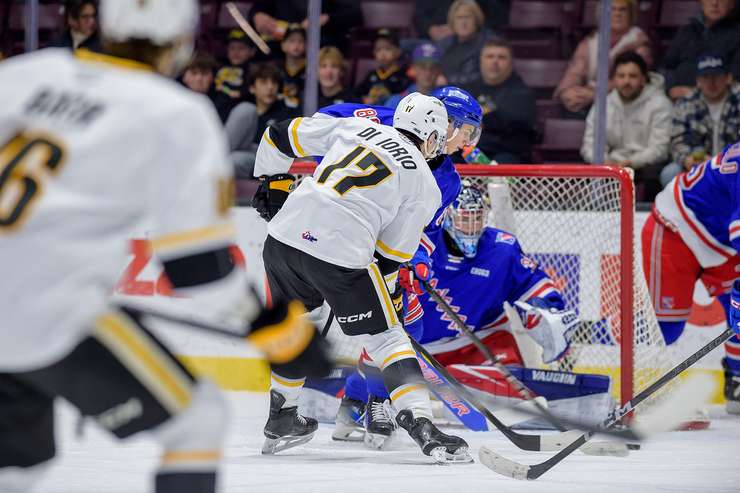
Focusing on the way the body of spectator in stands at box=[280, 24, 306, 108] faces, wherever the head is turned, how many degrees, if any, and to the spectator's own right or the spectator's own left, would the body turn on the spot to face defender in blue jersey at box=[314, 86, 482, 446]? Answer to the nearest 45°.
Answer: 0° — they already face them

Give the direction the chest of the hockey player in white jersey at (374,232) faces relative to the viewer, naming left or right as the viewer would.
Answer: facing away from the viewer and to the right of the viewer

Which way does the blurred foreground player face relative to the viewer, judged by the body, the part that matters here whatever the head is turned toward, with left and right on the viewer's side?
facing away from the viewer and to the right of the viewer

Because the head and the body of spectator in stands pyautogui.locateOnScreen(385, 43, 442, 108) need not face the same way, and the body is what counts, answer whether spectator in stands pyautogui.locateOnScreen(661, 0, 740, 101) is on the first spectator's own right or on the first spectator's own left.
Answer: on the first spectator's own left

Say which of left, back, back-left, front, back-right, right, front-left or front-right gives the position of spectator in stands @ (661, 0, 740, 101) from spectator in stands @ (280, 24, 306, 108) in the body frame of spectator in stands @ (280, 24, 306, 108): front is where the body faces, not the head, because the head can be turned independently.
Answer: left

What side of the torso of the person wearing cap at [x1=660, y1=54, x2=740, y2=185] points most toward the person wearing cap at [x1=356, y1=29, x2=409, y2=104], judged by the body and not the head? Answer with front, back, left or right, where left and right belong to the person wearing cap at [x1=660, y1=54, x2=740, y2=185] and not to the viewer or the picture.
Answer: right

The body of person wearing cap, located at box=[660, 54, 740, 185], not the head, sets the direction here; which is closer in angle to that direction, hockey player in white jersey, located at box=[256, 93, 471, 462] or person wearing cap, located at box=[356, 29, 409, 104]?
the hockey player in white jersey
